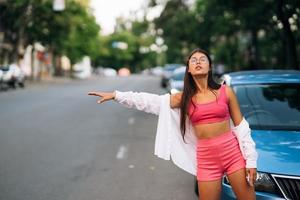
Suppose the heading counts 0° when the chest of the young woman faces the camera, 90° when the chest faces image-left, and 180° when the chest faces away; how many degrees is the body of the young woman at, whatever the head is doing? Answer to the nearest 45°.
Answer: approximately 0°

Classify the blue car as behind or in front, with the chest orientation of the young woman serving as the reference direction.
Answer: behind
